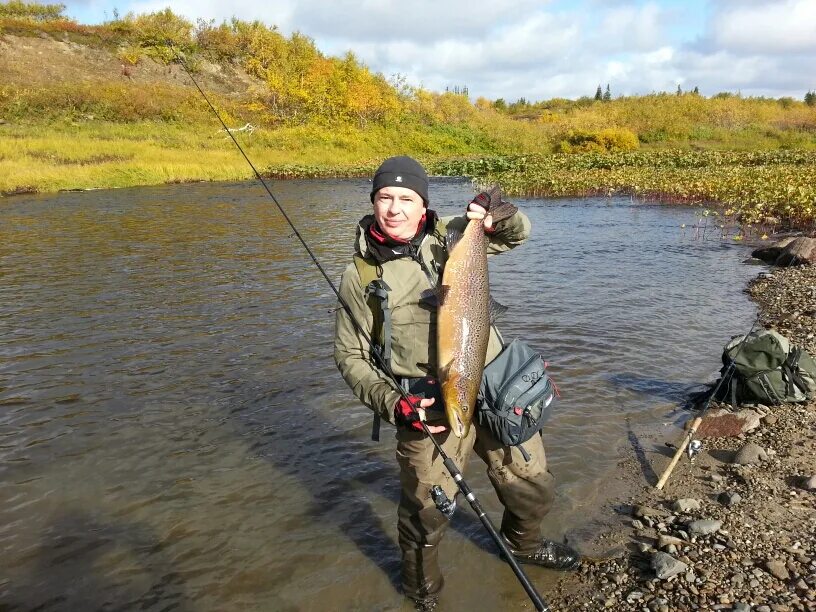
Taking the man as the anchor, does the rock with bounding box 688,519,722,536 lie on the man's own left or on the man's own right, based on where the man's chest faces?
on the man's own left

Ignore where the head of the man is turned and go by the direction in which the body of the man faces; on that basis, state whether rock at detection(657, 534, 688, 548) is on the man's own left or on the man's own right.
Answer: on the man's own left

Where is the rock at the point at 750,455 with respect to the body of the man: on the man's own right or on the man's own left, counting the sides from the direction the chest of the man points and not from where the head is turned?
on the man's own left

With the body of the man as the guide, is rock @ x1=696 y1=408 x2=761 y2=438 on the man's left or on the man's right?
on the man's left

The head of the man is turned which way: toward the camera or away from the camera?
toward the camera

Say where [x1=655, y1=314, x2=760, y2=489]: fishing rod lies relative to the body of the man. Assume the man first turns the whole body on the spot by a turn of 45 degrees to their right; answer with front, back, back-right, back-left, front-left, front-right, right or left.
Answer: back

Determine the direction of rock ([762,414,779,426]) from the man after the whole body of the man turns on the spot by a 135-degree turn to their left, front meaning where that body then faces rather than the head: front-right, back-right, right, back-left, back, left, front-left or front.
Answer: front

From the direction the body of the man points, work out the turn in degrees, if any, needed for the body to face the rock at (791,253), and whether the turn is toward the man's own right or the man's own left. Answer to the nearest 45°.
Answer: approximately 135° to the man's own left

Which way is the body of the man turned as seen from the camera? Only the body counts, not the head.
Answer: toward the camera

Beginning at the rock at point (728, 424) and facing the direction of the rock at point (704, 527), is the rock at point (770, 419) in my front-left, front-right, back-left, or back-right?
back-left

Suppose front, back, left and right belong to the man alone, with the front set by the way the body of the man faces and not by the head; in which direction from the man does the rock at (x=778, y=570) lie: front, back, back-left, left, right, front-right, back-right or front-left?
left

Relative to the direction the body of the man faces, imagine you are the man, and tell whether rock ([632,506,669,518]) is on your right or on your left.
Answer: on your left

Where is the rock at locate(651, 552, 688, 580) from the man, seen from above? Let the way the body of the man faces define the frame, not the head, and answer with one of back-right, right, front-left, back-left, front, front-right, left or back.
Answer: left

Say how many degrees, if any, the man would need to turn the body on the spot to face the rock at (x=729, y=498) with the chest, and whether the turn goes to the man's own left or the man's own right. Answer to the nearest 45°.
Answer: approximately 135° to the man's own left
